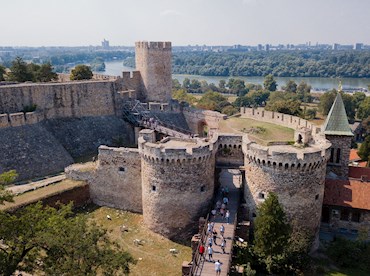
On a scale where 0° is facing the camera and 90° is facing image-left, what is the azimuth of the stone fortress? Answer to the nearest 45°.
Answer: approximately 0°

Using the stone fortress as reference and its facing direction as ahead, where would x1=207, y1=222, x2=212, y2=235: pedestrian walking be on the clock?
The pedestrian walking is roughly at 11 o'clock from the stone fortress.

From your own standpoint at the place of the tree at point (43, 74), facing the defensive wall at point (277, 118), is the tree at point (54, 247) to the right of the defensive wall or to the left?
right

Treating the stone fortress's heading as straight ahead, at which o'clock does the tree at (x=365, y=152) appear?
The tree is roughly at 8 o'clock from the stone fortress.

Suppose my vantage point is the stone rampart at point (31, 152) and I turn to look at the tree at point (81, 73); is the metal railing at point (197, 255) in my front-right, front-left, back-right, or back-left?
back-right

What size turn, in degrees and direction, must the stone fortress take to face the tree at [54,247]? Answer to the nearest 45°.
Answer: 0° — it already faces it

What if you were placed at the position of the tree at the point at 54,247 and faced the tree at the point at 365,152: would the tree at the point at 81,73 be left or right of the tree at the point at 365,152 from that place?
left

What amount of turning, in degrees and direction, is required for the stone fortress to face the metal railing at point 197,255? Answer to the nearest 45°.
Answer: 0° — it already faces it

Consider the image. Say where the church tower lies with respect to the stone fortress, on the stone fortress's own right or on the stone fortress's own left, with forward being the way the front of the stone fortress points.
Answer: on the stone fortress's own left
